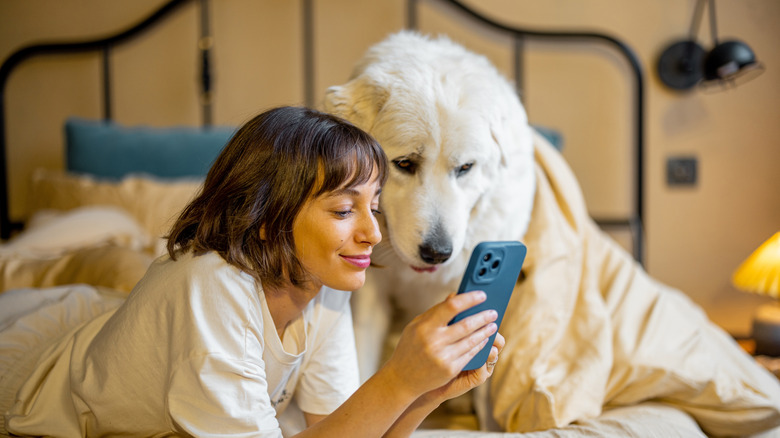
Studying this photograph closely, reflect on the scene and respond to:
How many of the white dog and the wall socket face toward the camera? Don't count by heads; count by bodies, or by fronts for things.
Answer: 2

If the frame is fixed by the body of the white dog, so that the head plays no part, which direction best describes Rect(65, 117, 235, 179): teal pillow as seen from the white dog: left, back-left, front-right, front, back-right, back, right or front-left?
back-right

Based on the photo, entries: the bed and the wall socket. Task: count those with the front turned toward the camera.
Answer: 2

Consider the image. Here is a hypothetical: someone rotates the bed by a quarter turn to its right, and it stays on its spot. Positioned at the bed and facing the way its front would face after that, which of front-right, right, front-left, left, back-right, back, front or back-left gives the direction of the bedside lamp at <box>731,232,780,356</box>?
back

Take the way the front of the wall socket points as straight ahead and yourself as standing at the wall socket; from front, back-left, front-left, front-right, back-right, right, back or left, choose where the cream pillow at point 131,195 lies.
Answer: front-right

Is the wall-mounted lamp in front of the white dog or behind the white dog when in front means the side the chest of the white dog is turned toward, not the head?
behind

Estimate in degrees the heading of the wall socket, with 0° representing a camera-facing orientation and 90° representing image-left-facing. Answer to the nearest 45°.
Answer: approximately 0°

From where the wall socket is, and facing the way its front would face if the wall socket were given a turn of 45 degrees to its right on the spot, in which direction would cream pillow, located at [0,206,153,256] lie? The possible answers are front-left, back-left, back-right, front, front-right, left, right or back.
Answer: front

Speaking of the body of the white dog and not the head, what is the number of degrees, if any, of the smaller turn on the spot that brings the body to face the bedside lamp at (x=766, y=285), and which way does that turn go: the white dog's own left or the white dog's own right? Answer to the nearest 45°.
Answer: approximately 135° to the white dog's own left

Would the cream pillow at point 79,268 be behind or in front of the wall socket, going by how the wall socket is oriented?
in front

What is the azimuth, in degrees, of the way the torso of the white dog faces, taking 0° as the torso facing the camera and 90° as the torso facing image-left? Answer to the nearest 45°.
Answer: approximately 0°
